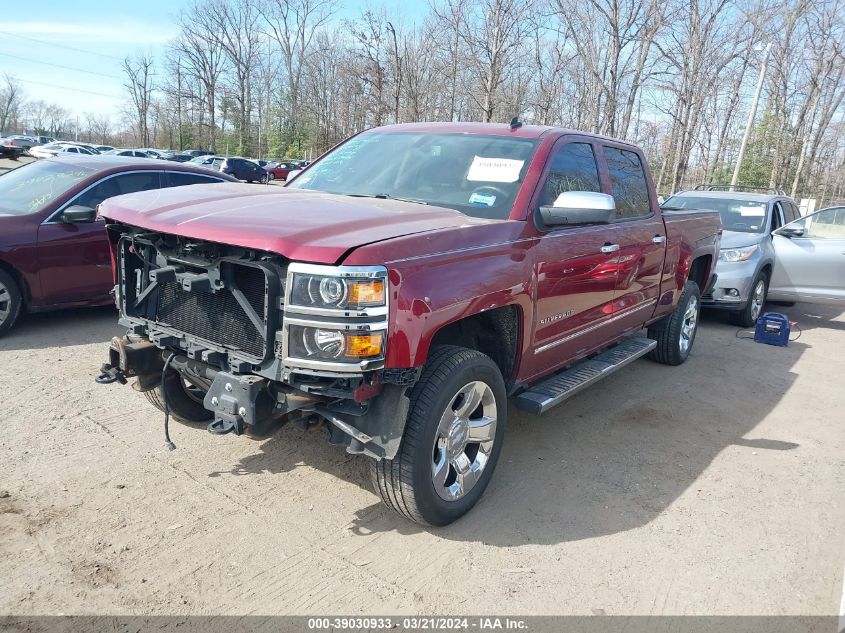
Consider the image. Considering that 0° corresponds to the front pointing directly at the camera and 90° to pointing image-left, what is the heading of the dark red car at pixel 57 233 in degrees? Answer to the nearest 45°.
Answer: approximately 45°

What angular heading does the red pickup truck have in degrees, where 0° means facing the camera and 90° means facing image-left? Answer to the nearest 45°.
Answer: approximately 45°

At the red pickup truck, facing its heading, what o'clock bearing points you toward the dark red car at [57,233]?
The dark red car is roughly at 3 o'clock from the red pickup truck.

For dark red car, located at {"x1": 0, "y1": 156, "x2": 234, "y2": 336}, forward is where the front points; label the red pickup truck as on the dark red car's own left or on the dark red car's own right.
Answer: on the dark red car's own left
